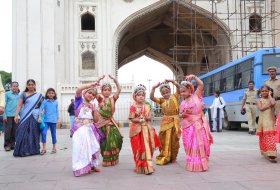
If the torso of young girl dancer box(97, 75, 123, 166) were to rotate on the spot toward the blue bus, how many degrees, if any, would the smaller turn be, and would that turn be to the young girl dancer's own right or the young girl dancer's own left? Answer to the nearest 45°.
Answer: approximately 135° to the young girl dancer's own left

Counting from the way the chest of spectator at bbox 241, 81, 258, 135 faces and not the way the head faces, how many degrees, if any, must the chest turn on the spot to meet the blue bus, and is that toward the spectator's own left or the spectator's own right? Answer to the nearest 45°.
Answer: approximately 180°

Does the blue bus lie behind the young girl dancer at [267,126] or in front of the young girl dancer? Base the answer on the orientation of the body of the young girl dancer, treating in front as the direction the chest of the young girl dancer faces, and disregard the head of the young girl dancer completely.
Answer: behind

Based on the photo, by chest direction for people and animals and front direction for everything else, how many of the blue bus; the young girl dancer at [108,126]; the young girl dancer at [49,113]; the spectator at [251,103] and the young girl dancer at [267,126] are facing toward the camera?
4

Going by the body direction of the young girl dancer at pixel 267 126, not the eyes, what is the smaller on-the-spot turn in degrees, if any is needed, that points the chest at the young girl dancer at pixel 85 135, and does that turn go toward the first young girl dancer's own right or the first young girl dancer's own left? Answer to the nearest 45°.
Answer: approximately 45° to the first young girl dancer's own right

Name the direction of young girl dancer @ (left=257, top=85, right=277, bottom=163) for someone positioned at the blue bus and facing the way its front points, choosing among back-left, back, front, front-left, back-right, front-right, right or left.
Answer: back-left

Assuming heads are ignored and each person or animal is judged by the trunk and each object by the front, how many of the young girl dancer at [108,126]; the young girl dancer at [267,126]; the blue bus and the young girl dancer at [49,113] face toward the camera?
3

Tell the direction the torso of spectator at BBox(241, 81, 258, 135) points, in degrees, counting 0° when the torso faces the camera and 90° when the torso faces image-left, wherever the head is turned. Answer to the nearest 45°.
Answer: approximately 0°

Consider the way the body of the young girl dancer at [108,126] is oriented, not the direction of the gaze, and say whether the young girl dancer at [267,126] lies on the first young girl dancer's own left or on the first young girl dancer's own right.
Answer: on the first young girl dancer's own left
